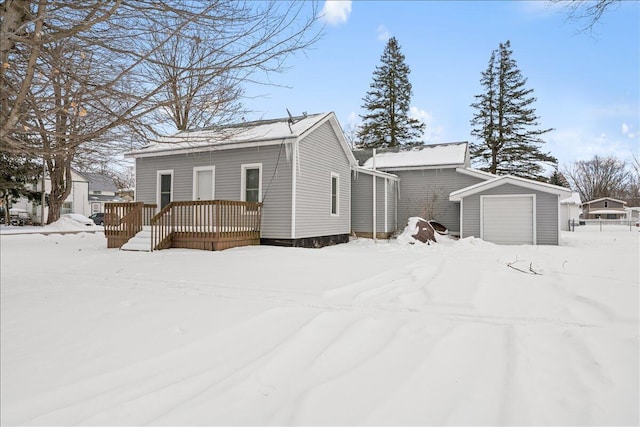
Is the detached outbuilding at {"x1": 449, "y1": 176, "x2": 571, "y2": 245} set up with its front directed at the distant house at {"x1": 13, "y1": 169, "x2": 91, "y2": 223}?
no

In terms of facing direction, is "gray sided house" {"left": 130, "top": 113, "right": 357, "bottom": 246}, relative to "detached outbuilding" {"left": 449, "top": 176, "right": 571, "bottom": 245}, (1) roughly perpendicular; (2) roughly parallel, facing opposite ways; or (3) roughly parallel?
roughly parallel

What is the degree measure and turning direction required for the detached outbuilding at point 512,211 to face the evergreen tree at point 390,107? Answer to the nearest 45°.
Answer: approximately 135° to its right

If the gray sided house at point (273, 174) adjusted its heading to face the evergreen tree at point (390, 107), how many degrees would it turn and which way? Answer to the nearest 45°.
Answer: approximately 180°

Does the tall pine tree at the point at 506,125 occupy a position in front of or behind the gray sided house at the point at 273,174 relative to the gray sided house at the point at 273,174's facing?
behind

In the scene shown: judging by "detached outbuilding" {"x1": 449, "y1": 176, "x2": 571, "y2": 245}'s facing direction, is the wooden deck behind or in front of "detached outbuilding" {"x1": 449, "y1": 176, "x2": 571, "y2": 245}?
in front

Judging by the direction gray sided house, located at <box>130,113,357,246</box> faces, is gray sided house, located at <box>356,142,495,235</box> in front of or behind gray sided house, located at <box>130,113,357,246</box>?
behind

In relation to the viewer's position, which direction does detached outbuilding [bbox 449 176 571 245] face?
facing the viewer

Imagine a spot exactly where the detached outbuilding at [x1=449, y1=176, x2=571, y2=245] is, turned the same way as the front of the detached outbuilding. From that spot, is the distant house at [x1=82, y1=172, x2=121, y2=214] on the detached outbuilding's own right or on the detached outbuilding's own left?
on the detached outbuilding's own right

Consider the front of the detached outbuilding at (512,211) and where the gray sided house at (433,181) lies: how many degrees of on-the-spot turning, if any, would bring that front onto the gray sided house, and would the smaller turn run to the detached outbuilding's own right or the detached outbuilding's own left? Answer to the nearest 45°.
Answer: approximately 135° to the detached outbuilding's own right

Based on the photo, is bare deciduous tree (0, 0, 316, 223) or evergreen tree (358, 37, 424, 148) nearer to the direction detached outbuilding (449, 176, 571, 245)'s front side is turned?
the bare deciduous tree

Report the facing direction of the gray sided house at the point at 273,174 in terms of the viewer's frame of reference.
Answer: facing the viewer and to the left of the viewer

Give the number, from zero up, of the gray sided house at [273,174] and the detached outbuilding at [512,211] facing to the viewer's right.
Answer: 0

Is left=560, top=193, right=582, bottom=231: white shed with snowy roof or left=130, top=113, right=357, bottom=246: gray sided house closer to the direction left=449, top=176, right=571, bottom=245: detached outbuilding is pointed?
the gray sided house
